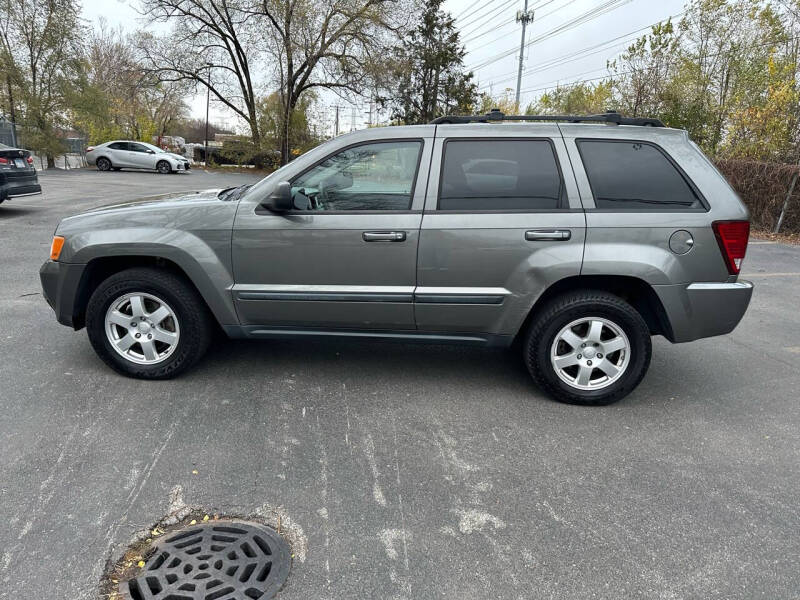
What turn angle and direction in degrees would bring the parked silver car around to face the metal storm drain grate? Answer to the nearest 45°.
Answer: approximately 90° to its right

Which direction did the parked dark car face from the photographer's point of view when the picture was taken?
facing away from the viewer and to the left of the viewer

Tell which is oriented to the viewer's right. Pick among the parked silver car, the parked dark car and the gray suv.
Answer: the parked silver car

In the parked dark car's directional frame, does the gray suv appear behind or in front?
behind

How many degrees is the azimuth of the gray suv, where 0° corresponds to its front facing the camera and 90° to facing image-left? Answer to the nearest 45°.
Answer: approximately 90°

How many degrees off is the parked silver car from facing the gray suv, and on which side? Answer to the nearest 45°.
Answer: approximately 90° to its right

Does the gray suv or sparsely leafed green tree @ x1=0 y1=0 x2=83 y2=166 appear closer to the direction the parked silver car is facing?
the gray suv

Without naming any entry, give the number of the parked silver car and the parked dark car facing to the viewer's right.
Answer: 1

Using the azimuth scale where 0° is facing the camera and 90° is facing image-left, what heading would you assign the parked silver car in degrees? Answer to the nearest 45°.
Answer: approximately 270°

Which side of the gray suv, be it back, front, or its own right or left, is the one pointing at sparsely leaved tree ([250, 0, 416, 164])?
right

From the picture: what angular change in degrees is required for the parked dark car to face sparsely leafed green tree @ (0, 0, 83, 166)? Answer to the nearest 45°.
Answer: approximately 45° to its right

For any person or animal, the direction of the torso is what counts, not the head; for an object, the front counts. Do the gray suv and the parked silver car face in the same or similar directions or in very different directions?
very different directions

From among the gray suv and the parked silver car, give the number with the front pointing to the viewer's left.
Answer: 1

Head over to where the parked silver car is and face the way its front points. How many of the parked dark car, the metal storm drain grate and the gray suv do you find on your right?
3
